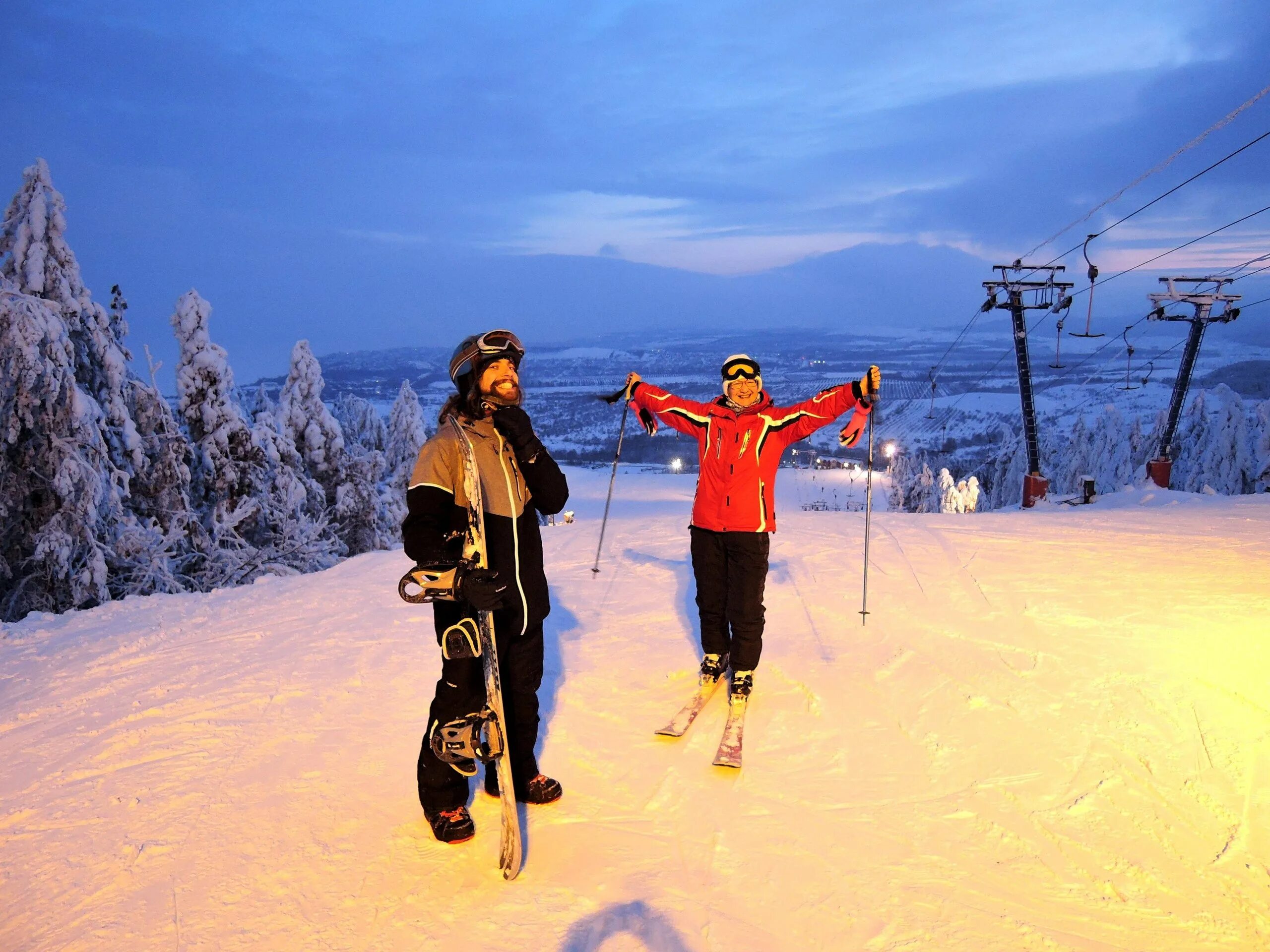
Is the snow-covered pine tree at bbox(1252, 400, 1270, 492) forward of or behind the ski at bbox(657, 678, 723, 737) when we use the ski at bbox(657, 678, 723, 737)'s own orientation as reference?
behind

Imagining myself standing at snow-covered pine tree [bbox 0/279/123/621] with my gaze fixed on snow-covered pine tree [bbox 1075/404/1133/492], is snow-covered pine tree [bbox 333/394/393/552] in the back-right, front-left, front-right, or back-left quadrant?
front-left

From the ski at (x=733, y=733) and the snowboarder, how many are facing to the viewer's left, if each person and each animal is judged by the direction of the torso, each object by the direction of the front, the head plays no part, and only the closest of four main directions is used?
0

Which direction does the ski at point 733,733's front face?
toward the camera

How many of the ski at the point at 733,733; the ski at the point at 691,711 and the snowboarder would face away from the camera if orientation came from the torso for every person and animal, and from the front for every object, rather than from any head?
0

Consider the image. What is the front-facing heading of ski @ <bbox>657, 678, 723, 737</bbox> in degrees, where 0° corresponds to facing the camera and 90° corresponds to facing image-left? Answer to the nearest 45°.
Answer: approximately 45°

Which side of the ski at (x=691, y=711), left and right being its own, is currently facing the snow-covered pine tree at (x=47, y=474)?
right

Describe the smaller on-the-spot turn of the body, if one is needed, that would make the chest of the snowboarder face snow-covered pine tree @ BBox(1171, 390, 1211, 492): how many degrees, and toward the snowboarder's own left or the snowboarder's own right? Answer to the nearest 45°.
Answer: approximately 90° to the snowboarder's own left

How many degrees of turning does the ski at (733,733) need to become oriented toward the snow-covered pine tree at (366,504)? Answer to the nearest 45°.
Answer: approximately 135° to its right

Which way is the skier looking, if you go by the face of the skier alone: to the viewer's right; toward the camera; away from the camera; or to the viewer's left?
toward the camera

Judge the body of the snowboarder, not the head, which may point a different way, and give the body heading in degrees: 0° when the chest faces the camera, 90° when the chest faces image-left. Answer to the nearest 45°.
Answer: approximately 315°

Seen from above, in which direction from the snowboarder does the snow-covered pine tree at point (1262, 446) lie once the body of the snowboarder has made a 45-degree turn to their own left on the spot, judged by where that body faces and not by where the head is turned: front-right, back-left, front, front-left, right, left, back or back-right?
front-left

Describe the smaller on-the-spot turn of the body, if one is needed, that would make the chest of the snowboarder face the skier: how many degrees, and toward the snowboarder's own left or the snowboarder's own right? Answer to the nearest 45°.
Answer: approximately 90° to the snowboarder's own left

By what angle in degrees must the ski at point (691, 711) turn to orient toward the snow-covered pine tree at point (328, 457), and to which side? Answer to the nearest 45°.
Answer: approximately 90° to its right
